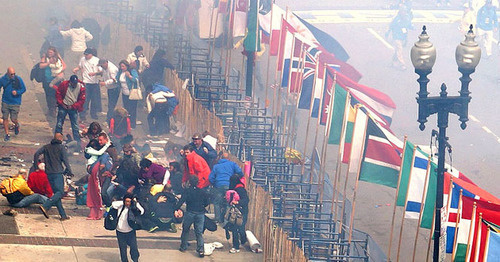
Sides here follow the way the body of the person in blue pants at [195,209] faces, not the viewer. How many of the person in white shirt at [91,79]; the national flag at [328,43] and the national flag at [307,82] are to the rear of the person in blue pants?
0

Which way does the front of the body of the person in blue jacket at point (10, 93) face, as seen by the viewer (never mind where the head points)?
toward the camera

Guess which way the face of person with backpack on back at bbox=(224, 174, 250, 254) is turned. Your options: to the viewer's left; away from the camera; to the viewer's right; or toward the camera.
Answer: away from the camera

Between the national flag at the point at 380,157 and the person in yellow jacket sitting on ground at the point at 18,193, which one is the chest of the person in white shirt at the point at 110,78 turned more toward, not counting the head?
the person in yellow jacket sitting on ground

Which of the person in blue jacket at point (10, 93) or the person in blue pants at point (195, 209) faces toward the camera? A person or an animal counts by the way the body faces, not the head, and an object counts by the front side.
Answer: the person in blue jacket

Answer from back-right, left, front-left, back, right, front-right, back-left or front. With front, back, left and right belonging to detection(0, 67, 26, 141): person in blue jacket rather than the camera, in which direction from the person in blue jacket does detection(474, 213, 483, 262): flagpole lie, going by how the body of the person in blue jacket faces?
front-left

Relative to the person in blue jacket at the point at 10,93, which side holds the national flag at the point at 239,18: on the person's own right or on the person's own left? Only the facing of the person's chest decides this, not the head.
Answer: on the person's own left

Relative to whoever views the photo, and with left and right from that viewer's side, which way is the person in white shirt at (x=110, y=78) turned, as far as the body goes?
facing the viewer and to the left of the viewer

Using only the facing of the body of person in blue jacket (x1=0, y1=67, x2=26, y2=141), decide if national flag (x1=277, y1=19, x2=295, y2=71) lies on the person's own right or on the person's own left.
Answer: on the person's own left

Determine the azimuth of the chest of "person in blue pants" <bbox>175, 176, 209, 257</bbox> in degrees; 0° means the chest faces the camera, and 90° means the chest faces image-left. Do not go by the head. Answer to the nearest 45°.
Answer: approximately 180°

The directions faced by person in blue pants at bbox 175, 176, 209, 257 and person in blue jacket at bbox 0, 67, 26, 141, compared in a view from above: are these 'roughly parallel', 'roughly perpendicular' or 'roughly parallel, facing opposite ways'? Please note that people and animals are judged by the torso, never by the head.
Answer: roughly parallel, facing opposite ways

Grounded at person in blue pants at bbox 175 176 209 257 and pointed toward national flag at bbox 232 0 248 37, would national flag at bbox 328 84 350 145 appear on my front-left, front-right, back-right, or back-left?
front-right

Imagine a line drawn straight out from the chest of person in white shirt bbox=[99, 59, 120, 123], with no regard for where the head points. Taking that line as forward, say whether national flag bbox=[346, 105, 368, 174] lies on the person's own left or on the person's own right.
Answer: on the person's own left

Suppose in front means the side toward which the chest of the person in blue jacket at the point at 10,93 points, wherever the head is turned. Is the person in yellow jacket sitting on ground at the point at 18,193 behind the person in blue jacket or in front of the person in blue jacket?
in front

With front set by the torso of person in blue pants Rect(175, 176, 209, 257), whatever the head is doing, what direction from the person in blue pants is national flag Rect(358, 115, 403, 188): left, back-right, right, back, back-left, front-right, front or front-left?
right

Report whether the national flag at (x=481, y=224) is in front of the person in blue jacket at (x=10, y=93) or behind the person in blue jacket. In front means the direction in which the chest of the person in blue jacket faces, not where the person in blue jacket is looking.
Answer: in front
